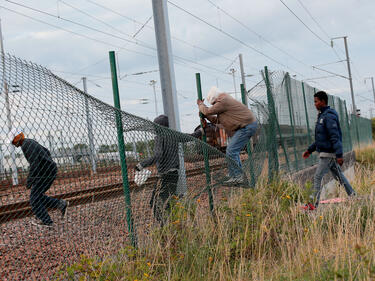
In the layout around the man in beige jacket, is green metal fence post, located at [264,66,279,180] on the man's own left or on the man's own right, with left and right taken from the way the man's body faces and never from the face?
on the man's own right

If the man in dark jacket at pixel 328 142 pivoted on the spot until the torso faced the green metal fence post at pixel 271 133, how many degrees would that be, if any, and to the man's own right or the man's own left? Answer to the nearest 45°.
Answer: approximately 45° to the man's own right

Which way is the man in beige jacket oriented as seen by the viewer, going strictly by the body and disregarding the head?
to the viewer's left

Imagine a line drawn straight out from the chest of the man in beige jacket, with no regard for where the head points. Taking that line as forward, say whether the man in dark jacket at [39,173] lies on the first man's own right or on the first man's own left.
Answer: on the first man's own left

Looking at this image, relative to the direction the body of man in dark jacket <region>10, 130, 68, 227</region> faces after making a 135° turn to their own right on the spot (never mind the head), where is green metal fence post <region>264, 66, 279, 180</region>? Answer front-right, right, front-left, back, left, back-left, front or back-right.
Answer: front

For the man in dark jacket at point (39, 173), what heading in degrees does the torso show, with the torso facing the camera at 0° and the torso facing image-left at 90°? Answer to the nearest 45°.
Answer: approximately 90°

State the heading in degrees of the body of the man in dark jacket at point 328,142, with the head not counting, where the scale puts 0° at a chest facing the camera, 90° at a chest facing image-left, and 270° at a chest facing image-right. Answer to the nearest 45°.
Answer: approximately 90°
